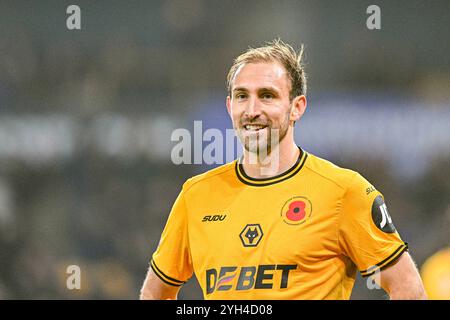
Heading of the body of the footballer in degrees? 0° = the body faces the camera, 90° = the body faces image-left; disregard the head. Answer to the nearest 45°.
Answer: approximately 45°
